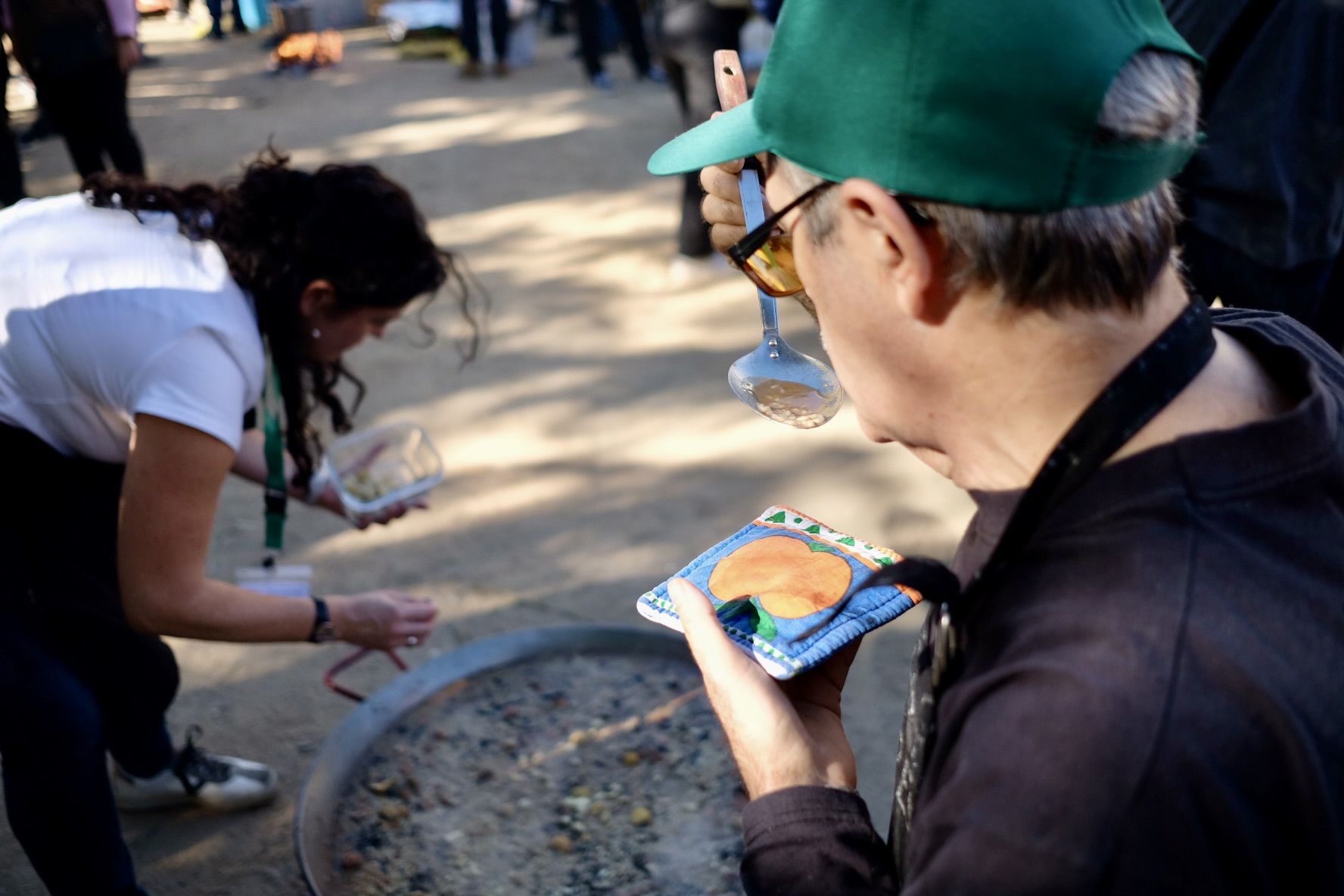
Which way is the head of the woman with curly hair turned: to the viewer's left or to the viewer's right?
to the viewer's right

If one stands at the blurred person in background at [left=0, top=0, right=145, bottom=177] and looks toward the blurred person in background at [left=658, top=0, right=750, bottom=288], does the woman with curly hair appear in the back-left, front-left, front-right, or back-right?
front-right
